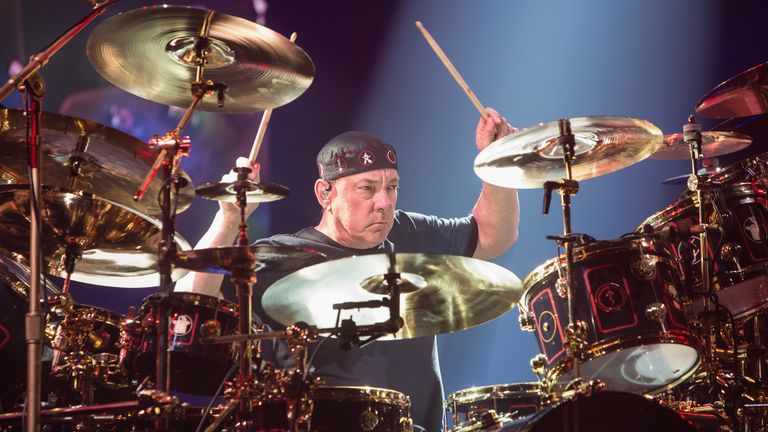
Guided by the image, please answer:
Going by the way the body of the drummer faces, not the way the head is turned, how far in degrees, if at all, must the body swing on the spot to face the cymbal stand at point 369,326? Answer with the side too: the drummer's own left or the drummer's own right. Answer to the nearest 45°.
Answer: approximately 45° to the drummer's own right

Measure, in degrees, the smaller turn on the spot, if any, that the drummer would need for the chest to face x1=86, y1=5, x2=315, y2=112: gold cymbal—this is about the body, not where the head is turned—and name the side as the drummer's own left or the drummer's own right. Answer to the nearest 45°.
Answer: approximately 90° to the drummer's own right

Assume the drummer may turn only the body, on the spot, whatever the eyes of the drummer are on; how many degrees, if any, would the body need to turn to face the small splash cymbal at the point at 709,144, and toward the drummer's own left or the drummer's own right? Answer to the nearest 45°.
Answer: approximately 45° to the drummer's own left

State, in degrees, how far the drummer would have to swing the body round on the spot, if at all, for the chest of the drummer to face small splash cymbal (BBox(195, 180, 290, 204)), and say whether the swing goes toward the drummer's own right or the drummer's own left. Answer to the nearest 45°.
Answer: approximately 45° to the drummer's own right

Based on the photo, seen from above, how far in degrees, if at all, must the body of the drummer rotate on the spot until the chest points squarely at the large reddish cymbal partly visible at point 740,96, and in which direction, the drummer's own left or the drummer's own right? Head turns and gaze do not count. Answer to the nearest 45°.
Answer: approximately 45° to the drummer's own left

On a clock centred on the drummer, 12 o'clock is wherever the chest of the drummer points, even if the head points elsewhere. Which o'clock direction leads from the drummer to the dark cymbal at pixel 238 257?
The dark cymbal is roughly at 2 o'clock from the drummer.

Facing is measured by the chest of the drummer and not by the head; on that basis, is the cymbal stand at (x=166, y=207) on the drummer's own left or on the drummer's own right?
on the drummer's own right

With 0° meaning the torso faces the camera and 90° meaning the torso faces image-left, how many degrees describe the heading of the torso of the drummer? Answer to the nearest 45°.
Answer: approximately 315°
